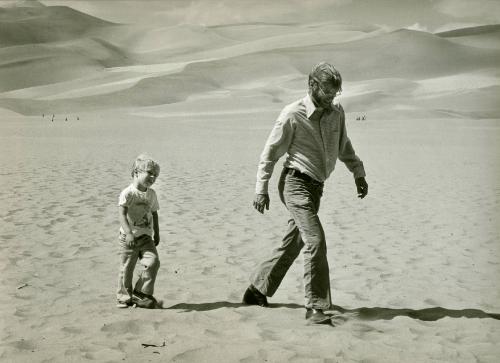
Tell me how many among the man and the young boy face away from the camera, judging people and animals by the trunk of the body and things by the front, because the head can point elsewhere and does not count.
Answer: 0

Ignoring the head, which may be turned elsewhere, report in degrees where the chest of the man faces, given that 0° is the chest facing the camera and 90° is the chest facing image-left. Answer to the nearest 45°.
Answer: approximately 315°

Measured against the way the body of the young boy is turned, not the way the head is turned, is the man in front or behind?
in front

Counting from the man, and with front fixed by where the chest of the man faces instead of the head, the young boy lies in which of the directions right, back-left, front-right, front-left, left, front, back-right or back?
back-right

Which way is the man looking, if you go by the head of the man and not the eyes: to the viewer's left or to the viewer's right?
to the viewer's right

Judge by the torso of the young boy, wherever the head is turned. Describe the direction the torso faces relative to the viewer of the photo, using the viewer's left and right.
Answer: facing the viewer and to the right of the viewer
